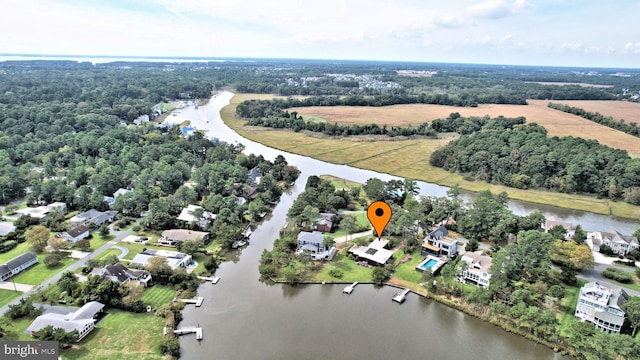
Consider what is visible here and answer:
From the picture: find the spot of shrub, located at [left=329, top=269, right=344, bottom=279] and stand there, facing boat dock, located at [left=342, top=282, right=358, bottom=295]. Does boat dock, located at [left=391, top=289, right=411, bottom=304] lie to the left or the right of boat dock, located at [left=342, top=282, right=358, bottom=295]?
left

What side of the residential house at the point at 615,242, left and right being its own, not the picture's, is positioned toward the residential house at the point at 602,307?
front

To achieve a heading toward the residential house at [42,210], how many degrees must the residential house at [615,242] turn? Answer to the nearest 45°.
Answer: approximately 45° to its right

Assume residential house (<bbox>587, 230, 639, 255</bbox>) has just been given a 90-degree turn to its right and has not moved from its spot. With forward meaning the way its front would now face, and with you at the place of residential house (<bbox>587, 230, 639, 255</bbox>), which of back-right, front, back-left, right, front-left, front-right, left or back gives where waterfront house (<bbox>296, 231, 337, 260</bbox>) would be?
front-left

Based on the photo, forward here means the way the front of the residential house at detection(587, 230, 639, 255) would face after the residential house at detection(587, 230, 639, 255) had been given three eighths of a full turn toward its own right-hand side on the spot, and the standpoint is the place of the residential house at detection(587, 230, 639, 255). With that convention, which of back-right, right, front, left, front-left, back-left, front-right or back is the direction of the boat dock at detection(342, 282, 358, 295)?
left

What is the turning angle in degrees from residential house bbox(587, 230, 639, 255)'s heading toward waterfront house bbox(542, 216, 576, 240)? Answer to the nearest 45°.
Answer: approximately 90° to its right

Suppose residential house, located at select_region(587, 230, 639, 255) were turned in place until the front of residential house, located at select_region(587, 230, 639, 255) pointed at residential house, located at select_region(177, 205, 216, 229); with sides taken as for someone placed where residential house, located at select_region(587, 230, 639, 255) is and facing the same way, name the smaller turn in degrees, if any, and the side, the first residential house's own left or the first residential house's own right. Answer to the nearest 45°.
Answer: approximately 45° to the first residential house's own right

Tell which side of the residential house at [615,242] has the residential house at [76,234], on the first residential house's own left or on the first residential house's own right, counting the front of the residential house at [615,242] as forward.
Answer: on the first residential house's own right

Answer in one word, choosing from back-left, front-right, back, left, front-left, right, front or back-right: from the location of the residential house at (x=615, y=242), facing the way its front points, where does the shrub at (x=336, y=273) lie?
front-right

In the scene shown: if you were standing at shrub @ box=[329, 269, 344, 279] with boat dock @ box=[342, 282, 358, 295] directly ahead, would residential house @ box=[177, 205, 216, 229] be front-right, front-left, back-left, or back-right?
back-right

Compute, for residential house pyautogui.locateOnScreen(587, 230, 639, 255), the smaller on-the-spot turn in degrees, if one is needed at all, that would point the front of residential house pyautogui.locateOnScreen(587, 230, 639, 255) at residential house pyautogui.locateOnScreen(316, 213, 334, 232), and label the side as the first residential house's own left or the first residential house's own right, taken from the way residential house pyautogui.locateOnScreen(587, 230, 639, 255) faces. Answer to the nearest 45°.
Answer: approximately 45° to the first residential house's own right

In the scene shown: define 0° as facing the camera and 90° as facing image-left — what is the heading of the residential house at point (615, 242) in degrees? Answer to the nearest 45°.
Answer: approximately 0°
